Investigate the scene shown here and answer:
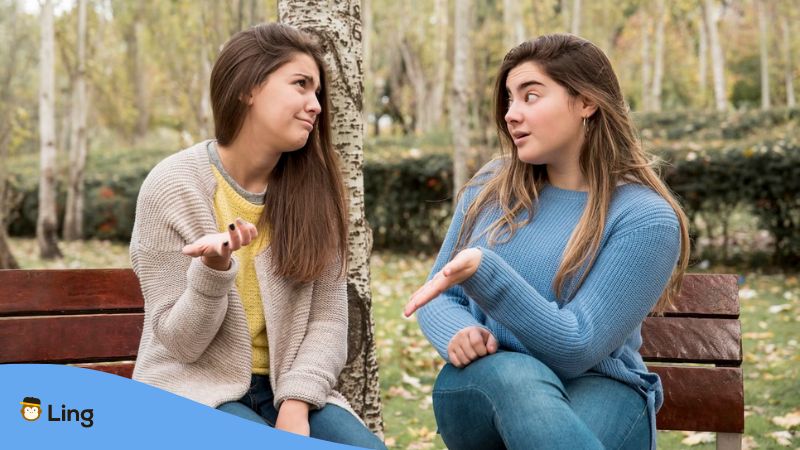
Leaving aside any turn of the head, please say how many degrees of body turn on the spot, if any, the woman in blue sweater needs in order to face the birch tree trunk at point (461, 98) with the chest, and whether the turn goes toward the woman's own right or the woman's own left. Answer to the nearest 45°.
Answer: approximately 135° to the woman's own right

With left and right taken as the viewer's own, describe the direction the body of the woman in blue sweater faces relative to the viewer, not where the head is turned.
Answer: facing the viewer and to the left of the viewer

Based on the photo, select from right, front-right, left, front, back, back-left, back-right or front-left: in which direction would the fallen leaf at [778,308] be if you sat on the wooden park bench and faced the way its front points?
back-left

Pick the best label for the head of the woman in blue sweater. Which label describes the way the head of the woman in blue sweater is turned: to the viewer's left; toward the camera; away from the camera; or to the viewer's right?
to the viewer's left

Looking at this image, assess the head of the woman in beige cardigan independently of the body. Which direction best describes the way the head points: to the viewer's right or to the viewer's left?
to the viewer's right

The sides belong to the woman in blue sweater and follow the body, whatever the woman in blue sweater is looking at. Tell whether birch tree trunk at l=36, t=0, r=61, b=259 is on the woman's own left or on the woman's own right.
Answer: on the woman's own right

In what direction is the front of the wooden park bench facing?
toward the camera

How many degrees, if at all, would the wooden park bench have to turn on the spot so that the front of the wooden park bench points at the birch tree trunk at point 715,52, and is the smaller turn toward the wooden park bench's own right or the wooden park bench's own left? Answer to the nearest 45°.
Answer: approximately 135° to the wooden park bench's own left

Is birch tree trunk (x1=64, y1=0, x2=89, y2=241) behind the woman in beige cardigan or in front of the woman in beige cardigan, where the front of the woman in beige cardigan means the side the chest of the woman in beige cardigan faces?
behind

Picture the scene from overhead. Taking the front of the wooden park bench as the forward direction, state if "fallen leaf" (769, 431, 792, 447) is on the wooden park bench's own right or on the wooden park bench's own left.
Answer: on the wooden park bench's own left

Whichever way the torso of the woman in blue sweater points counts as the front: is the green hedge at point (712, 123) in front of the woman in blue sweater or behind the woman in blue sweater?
behind

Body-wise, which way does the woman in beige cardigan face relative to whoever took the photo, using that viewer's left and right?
facing the viewer and to the right of the viewer

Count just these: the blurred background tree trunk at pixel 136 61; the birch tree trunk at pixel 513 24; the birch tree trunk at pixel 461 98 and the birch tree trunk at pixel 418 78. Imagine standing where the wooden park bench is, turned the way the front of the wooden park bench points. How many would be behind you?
4
